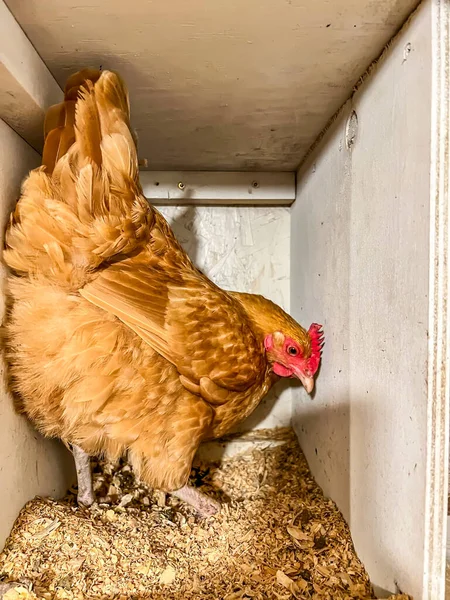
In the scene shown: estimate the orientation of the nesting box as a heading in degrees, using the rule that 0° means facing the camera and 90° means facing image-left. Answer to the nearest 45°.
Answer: approximately 0°

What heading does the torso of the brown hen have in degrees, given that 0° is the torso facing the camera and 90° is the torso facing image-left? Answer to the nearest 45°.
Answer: approximately 270°
